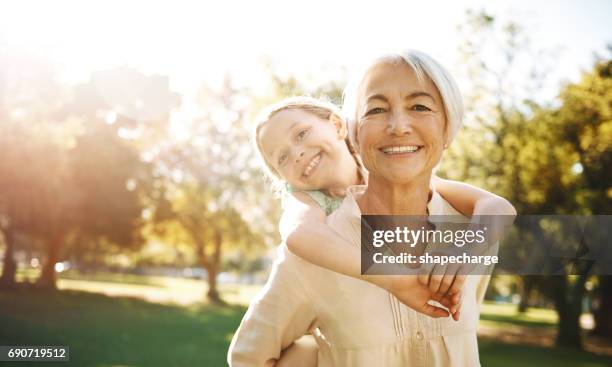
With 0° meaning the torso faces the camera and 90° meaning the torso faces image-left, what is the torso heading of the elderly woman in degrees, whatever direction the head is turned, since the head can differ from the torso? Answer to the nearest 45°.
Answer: approximately 0°

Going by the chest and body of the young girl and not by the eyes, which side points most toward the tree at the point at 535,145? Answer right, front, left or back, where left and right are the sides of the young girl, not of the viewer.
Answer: back

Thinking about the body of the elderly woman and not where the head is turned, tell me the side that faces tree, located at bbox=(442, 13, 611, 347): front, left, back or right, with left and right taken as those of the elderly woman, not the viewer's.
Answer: back

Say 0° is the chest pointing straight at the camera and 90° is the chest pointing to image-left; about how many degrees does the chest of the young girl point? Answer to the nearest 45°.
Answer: approximately 0°
